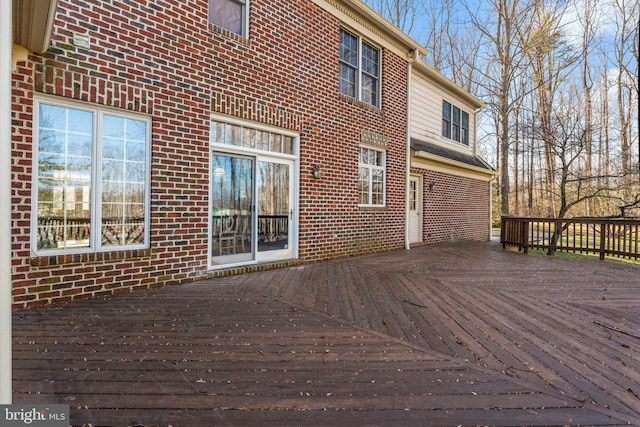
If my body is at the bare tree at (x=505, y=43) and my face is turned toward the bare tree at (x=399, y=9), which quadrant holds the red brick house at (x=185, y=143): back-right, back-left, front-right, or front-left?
front-left

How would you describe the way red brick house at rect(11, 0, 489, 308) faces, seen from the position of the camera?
facing the viewer and to the right of the viewer

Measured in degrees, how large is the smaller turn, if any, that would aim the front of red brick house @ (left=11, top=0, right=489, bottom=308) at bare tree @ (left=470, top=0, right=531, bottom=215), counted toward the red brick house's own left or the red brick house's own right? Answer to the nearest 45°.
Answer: approximately 90° to the red brick house's own left

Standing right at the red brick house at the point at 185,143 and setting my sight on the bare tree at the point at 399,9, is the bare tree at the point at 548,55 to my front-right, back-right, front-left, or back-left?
front-right
